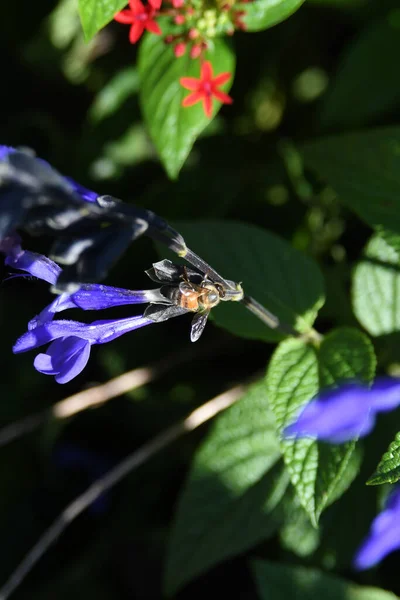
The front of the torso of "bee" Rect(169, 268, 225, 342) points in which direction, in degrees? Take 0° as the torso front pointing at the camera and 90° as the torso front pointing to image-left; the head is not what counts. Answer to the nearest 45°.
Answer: approximately 270°

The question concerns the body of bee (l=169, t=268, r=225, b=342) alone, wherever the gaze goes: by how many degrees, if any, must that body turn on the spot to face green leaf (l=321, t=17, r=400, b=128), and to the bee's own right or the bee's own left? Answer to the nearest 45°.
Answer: approximately 45° to the bee's own left

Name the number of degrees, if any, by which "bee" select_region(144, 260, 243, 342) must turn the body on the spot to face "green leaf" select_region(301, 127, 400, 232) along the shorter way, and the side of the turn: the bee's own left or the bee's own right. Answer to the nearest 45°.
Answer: approximately 45° to the bee's own left

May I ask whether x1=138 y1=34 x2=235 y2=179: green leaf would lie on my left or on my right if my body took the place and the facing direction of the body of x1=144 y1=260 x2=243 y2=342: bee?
on my left

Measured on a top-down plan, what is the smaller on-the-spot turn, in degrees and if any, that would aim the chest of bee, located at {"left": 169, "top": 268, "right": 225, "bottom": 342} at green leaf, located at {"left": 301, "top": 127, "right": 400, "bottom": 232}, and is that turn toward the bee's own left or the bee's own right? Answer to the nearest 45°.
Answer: approximately 45° to the bee's own left
